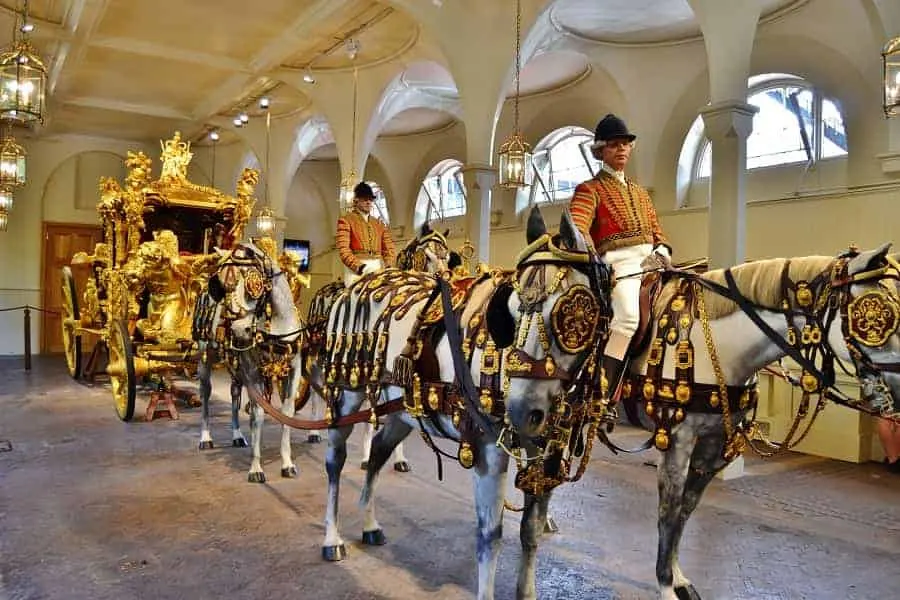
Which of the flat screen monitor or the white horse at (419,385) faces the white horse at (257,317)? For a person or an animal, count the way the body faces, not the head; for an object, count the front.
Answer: the flat screen monitor

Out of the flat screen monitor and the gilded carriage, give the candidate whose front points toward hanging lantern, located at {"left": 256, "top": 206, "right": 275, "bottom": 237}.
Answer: the flat screen monitor

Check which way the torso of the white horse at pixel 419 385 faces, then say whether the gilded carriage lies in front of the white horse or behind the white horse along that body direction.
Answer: behind

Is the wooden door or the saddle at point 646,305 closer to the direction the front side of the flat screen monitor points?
the saddle

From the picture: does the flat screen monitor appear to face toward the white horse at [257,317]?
yes

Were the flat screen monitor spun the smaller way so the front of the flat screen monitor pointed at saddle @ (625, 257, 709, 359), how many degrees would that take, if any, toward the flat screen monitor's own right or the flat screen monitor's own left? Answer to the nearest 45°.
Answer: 0° — it already faces it

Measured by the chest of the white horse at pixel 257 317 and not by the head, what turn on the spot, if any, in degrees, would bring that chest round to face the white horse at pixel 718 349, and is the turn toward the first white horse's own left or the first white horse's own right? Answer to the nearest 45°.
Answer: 0° — it already faces it

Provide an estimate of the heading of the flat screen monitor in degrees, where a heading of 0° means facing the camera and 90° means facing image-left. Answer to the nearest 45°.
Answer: approximately 0°
